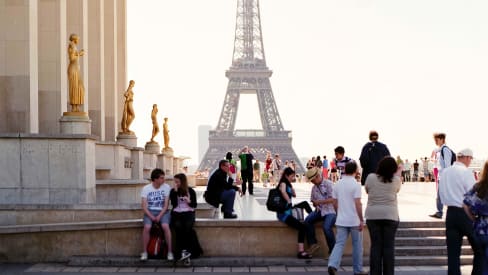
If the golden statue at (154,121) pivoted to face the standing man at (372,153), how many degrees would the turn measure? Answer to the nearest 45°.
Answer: approximately 90° to its right

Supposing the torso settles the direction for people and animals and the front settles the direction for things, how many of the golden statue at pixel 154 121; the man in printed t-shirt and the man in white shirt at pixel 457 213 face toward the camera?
1

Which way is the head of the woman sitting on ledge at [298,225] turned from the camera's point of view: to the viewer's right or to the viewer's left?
to the viewer's right

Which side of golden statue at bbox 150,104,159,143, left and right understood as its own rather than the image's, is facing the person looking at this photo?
right

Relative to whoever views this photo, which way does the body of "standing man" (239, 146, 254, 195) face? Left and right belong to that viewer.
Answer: facing the viewer

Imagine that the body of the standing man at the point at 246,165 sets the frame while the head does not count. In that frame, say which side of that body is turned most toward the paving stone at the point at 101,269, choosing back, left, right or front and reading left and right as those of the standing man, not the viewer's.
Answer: front

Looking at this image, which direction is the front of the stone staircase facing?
toward the camera

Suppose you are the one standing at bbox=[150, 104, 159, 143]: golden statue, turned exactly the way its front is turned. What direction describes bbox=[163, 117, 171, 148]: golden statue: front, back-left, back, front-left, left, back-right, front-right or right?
left

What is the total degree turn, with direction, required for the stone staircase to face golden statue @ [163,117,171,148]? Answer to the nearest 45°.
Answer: approximately 135° to its right

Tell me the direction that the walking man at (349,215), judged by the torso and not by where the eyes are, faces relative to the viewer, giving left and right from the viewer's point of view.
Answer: facing away from the viewer and to the right of the viewer

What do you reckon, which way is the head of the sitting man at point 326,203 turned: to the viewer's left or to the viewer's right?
to the viewer's left
